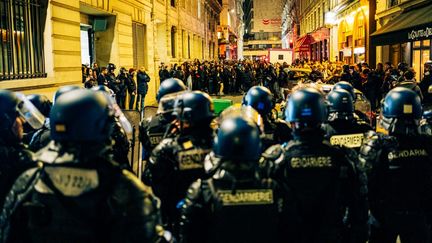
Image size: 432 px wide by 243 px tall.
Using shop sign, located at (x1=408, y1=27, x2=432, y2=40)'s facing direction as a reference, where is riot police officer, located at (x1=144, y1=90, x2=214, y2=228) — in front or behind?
in front

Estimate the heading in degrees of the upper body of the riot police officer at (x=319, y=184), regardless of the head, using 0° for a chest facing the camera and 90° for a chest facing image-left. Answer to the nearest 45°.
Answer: approximately 180°

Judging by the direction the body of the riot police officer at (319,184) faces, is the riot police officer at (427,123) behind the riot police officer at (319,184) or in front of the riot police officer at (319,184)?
in front

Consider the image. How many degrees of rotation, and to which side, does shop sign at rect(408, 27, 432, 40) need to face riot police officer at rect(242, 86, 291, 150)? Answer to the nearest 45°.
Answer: approximately 45° to its left

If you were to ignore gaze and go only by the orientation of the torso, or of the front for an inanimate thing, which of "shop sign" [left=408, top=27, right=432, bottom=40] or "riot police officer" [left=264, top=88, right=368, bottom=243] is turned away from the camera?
the riot police officer

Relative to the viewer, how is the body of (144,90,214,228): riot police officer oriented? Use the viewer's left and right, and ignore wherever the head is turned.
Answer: facing away from the viewer and to the left of the viewer

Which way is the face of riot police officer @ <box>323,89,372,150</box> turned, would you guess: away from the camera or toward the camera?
away from the camera

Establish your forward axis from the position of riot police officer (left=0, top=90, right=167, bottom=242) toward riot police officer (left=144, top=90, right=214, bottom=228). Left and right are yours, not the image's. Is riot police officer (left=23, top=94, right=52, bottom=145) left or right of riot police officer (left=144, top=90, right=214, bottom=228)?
left

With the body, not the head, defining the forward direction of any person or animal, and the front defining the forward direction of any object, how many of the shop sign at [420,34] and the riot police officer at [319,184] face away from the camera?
1

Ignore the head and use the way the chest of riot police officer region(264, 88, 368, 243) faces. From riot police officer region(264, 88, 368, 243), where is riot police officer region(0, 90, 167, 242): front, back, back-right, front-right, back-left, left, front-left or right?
back-left

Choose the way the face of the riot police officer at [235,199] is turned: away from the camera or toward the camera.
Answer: away from the camera

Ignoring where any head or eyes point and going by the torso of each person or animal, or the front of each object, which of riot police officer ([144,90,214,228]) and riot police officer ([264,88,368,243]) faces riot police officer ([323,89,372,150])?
riot police officer ([264,88,368,243])

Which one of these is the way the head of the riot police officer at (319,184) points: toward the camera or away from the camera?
away from the camera
